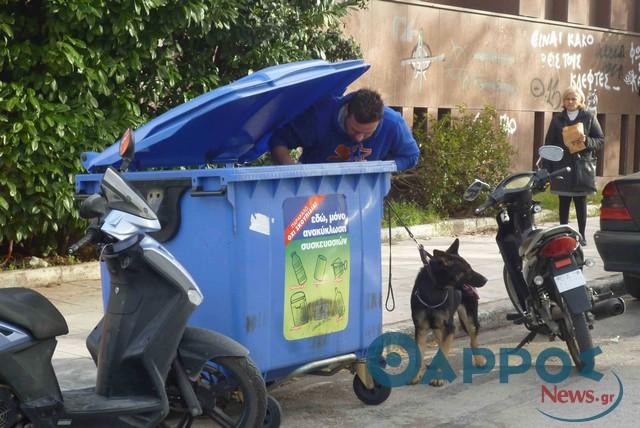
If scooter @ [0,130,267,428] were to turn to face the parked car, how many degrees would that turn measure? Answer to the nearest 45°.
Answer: approximately 45° to its left

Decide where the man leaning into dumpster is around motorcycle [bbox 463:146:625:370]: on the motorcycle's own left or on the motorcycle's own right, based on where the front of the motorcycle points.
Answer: on the motorcycle's own left

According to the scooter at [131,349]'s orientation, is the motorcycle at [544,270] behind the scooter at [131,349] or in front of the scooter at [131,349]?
in front

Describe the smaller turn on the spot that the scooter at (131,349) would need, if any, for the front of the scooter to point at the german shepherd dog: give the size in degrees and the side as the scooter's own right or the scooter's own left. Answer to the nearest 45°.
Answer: approximately 45° to the scooter's own left

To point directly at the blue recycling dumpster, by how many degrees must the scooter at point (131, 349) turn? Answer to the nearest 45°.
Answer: approximately 45° to its left

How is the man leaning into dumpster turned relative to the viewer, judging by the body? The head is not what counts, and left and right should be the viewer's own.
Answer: facing the viewer

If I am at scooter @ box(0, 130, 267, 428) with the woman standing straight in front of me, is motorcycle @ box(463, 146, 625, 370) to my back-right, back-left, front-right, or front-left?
front-right

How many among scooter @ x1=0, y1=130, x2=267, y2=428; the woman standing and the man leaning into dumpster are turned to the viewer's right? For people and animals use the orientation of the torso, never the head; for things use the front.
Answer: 1

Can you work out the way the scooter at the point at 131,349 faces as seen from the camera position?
facing to the right of the viewer

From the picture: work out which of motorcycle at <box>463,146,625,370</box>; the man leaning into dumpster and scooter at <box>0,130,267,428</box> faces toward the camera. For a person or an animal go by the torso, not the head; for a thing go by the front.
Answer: the man leaning into dumpster

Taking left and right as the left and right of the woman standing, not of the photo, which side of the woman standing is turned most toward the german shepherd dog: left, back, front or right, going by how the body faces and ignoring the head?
front

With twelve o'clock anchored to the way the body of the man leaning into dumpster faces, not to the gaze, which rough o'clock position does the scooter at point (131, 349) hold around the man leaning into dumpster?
The scooter is roughly at 1 o'clock from the man leaning into dumpster.

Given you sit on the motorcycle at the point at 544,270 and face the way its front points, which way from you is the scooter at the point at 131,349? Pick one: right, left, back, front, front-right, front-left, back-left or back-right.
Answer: left

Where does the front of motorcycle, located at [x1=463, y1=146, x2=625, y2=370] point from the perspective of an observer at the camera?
facing away from the viewer and to the left of the viewer

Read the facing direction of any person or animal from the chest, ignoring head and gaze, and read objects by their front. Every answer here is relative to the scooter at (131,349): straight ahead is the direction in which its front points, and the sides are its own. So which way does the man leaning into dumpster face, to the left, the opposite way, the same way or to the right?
to the right

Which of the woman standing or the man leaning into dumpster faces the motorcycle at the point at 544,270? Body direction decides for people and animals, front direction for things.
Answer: the woman standing

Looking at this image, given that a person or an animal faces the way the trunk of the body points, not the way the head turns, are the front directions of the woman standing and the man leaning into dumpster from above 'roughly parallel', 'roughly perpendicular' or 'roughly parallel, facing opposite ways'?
roughly parallel
